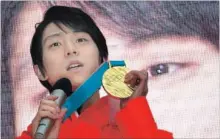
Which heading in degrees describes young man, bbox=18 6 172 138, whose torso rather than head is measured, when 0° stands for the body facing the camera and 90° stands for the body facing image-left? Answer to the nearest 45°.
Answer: approximately 0°
